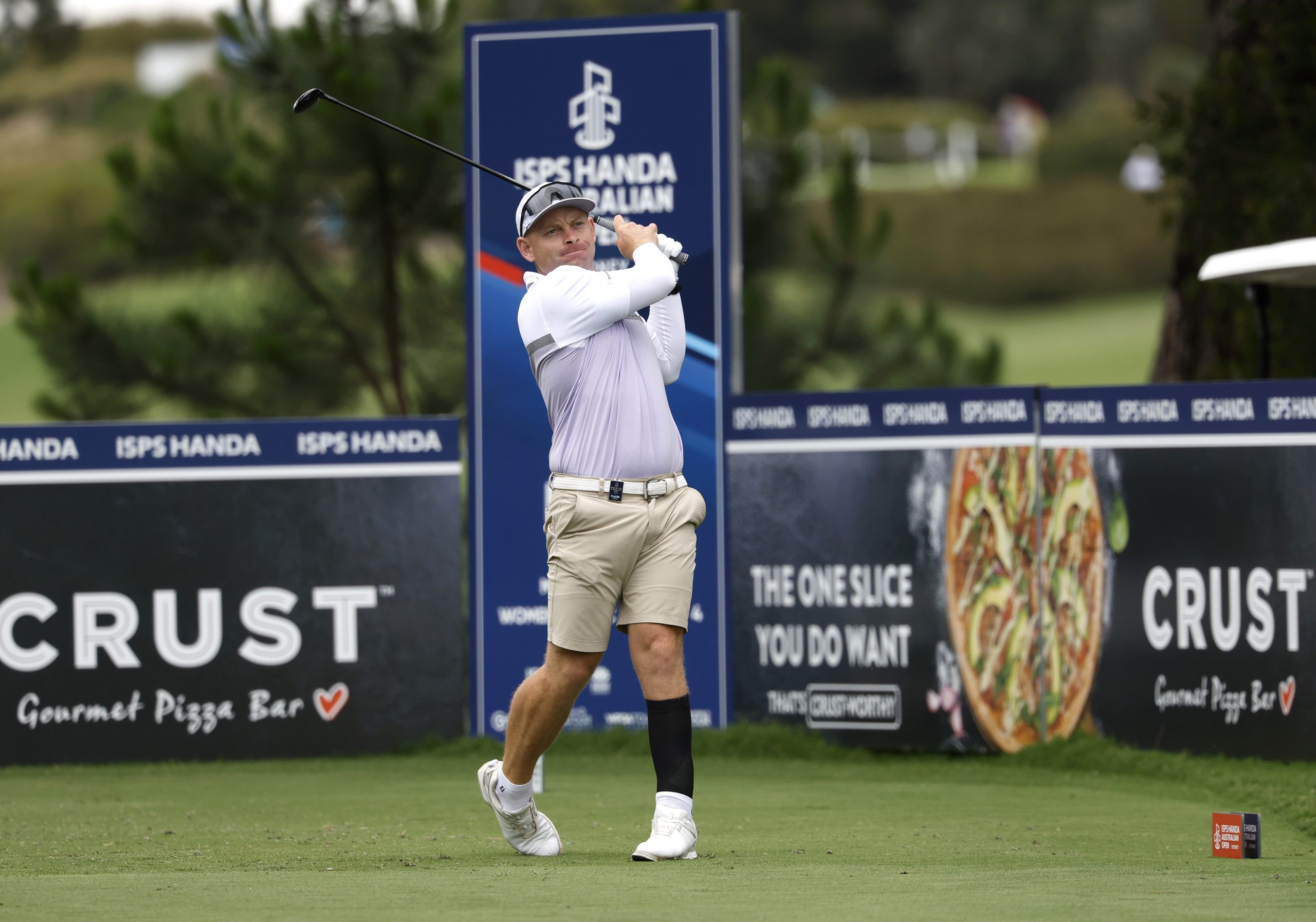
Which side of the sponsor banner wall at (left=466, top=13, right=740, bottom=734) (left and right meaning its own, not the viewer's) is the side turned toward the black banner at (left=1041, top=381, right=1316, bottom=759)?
left

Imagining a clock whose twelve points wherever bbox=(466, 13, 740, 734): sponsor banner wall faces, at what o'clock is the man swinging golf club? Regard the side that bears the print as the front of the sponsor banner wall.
The man swinging golf club is roughly at 12 o'clock from the sponsor banner wall.

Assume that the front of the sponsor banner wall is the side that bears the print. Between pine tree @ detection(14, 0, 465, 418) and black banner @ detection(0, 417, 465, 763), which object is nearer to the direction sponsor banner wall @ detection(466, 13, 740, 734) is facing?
the black banner

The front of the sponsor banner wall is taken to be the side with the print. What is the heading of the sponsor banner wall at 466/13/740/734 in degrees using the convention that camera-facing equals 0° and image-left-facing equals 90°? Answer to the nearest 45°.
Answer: approximately 0°

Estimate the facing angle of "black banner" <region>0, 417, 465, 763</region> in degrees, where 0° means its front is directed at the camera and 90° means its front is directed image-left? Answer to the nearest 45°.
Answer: approximately 0°

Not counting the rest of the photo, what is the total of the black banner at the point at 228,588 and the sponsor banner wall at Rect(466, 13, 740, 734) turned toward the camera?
2

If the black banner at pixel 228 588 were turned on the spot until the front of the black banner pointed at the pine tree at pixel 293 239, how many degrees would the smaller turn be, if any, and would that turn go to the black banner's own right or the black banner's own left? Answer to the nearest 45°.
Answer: approximately 180°

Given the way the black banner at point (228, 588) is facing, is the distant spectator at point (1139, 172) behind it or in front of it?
behind

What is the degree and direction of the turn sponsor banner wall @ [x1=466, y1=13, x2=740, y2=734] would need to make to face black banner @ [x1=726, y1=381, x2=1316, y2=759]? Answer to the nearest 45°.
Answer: approximately 90° to its left
